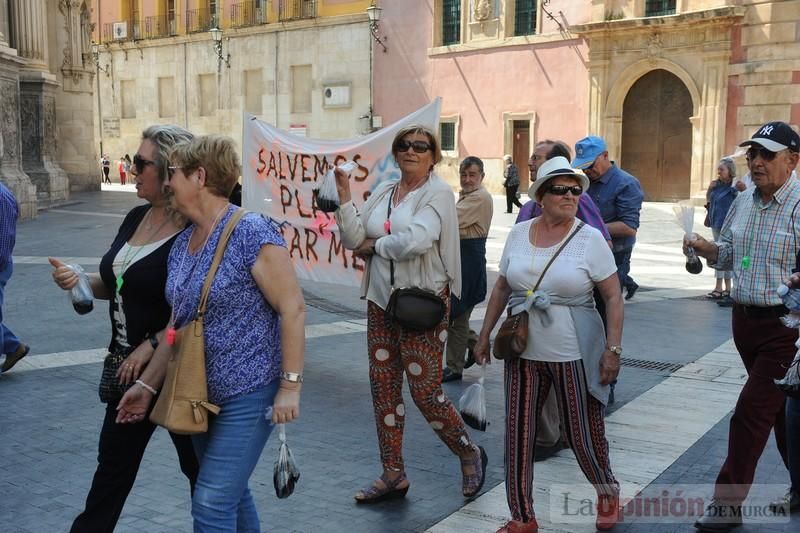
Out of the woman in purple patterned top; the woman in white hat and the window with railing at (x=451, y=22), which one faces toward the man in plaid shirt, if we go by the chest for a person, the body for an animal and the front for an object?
the window with railing

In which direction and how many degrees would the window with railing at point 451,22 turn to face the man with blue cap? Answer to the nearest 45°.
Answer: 0° — it already faces them

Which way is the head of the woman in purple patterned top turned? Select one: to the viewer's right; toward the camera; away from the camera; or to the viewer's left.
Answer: to the viewer's left

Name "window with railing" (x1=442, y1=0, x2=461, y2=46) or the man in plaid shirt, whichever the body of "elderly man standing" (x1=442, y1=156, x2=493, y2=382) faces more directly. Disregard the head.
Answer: the man in plaid shirt

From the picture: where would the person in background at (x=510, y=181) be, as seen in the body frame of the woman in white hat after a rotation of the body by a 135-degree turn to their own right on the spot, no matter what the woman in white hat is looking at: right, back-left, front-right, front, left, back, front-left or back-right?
front

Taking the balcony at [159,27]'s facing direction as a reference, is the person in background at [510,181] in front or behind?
in front

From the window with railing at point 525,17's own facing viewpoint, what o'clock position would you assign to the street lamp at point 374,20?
The street lamp is roughly at 4 o'clock from the window with railing.

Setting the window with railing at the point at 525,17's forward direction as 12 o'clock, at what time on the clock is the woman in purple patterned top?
The woman in purple patterned top is roughly at 12 o'clock from the window with railing.

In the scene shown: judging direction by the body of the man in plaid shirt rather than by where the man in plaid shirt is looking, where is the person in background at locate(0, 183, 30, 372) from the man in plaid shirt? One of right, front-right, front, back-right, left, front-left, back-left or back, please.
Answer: front-right

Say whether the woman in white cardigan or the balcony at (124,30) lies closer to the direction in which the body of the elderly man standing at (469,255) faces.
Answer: the woman in white cardigan

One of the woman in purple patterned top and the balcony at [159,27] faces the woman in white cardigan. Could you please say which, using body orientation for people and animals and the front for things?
the balcony
